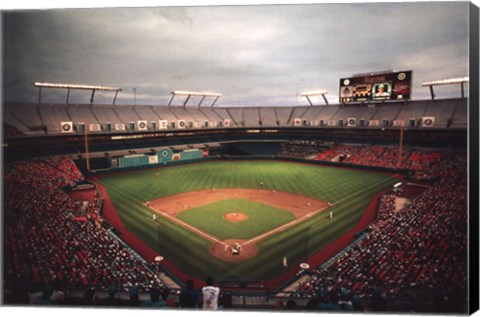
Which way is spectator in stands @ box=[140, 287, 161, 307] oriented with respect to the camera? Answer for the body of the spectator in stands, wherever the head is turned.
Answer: away from the camera

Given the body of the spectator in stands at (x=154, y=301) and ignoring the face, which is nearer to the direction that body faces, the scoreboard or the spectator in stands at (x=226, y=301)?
the scoreboard

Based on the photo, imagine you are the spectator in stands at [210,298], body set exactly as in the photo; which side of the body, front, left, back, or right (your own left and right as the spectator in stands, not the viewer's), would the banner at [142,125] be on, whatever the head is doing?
front

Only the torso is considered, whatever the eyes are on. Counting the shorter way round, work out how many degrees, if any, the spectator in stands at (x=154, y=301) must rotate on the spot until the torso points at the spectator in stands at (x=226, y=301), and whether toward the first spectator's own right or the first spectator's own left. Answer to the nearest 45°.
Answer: approximately 90° to the first spectator's own right

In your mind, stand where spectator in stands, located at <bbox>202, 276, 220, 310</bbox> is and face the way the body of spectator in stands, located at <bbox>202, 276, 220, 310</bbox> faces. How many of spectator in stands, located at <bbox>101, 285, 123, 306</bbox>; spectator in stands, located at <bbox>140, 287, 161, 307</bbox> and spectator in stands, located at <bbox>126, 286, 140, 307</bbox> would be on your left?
3

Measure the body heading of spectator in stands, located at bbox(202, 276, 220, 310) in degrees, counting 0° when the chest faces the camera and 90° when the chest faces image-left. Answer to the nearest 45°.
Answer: approximately 180°

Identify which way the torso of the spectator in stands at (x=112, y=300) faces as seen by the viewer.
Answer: away from the camera

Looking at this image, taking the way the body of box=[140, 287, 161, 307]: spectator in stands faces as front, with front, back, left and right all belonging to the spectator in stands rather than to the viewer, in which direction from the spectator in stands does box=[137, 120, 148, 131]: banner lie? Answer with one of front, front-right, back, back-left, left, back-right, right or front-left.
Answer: front

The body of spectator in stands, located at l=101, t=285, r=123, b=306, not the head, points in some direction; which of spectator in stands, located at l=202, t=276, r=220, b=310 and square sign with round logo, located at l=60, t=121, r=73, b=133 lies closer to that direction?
the square sign with round logo

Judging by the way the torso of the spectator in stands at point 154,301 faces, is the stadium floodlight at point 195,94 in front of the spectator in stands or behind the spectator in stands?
in front

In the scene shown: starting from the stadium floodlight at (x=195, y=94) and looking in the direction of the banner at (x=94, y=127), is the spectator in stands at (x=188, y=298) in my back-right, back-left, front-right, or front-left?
front-left
